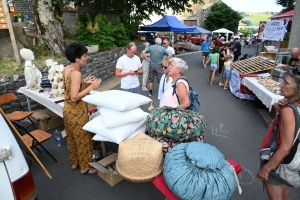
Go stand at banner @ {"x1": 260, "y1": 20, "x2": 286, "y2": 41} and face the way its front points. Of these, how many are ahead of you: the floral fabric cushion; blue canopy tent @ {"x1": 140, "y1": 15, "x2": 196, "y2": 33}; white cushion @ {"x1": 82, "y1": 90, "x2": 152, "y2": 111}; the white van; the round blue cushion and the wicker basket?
5

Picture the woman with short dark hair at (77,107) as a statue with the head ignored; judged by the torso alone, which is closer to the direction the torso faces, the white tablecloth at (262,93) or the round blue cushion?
the white tablecloth

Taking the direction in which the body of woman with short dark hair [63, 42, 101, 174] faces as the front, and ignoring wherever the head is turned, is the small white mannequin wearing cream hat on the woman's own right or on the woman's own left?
on the woman's own left

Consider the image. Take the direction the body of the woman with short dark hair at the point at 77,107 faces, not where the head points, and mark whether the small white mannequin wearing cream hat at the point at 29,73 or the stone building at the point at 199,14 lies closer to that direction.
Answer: the stone building

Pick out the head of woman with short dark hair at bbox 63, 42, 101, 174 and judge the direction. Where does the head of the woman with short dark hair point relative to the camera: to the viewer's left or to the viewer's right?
to the viewer's right

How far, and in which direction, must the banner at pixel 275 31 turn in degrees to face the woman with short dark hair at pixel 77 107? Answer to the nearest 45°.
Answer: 0° — it already faces them

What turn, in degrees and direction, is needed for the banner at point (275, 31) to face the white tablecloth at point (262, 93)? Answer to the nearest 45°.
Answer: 0° — it already faces it

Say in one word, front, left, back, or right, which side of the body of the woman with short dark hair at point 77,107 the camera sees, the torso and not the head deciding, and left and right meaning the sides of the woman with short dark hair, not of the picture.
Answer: right

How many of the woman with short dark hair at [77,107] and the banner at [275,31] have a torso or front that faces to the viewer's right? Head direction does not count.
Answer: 1

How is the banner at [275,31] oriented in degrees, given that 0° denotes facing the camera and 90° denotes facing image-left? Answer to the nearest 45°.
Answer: approximately 0°

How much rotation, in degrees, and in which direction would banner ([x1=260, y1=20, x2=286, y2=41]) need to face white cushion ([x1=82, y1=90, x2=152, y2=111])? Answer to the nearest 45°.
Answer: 0° — it already faces it
